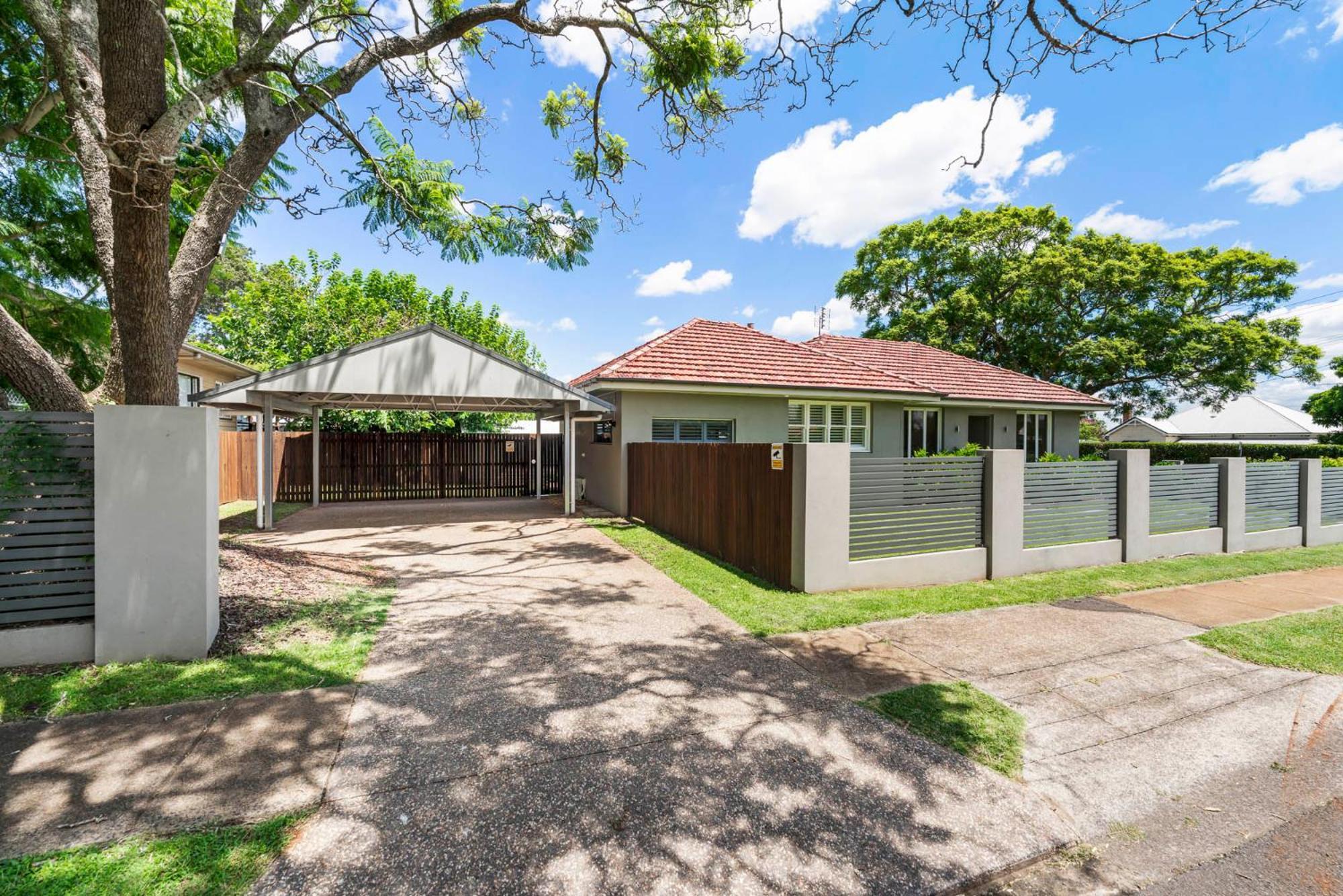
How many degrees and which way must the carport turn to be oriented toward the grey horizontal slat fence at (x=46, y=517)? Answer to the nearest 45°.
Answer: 0° — it already faces it

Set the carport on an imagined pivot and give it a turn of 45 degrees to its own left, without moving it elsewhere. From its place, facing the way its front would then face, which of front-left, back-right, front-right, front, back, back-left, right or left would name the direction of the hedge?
front-left

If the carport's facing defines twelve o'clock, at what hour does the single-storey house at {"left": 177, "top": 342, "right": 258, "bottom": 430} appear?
The single-storey house is roughly at 5 o'clock from the carport.

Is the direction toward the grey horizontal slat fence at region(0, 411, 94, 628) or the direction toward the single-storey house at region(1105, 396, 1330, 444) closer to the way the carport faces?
the grey horizontal slat fence

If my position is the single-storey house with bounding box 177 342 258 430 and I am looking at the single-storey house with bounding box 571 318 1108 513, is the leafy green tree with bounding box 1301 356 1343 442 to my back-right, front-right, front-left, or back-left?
front-left

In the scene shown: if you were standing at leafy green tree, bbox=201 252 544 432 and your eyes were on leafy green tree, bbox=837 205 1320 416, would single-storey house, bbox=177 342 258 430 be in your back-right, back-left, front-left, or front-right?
back-right

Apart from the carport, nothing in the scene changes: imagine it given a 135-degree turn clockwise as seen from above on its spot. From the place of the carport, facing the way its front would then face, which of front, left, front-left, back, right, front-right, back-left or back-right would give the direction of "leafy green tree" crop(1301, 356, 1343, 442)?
back-right

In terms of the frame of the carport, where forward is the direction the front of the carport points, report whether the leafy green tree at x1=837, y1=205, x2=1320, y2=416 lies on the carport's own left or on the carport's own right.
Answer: on the carport's own left

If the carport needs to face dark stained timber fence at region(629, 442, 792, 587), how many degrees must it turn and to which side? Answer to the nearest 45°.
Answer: approximately 45° to its left

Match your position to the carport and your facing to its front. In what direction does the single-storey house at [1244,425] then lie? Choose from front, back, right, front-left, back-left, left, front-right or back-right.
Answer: left

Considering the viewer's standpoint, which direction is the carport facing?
facing the viewer

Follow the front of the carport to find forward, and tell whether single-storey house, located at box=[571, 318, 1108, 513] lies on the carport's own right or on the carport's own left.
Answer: on the carport's own left

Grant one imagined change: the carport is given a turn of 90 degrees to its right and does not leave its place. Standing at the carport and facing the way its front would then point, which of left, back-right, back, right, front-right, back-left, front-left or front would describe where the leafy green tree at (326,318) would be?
right
